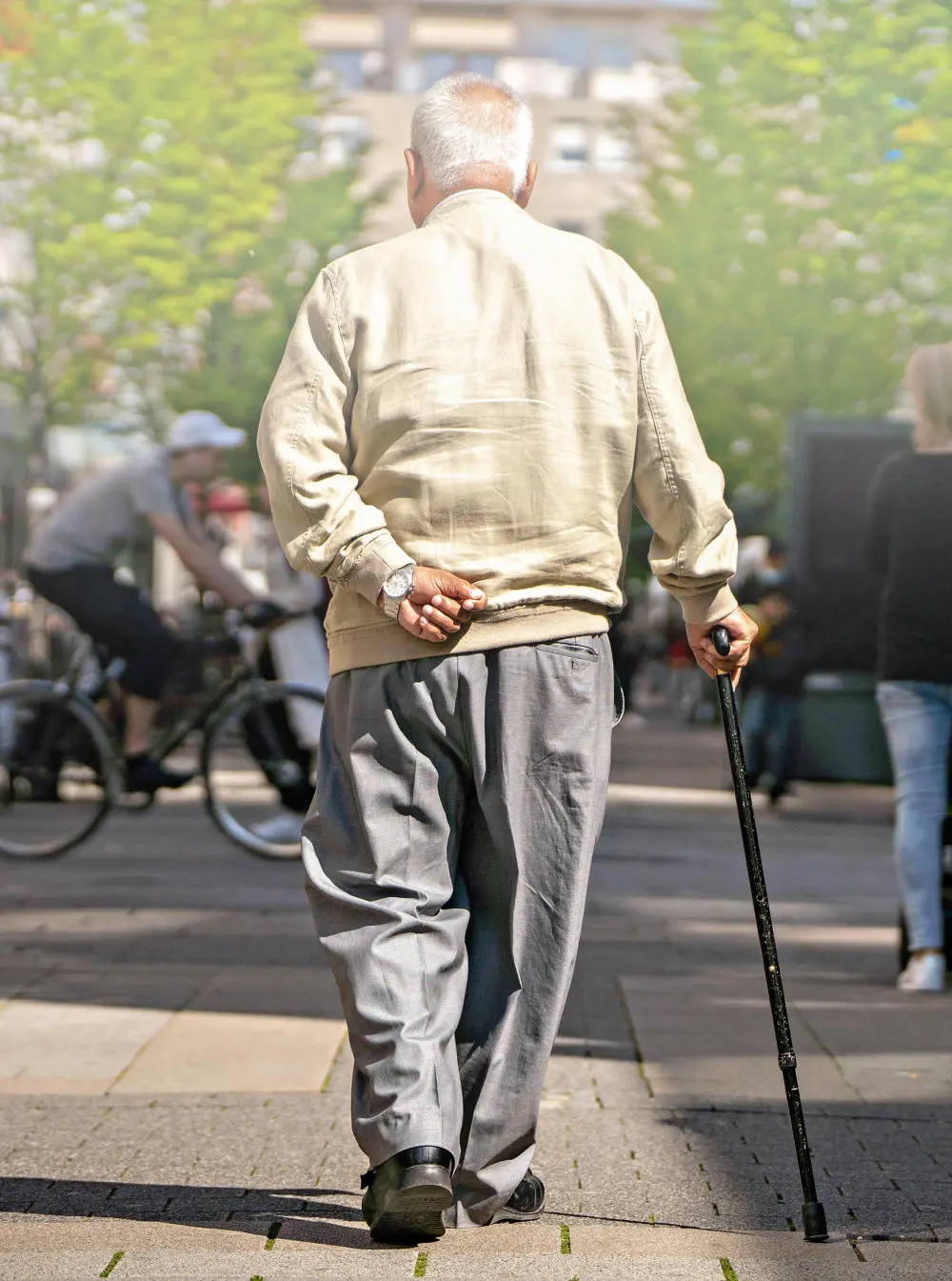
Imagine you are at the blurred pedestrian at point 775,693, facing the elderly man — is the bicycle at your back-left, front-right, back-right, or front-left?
front-right

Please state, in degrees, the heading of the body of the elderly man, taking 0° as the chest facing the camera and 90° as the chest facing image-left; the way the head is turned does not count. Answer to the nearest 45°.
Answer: approximately 180°

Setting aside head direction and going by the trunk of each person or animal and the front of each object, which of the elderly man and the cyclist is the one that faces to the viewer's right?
the cyclist

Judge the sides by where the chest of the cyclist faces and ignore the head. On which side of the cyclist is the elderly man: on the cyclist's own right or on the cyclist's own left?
on the cyclist's own right

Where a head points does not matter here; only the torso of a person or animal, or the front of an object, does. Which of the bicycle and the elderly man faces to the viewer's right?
the bicycle

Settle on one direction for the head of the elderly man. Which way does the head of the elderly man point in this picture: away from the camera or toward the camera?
away from the camera

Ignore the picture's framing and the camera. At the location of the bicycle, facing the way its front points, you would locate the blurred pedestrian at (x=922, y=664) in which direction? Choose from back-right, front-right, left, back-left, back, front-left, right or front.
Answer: front-right

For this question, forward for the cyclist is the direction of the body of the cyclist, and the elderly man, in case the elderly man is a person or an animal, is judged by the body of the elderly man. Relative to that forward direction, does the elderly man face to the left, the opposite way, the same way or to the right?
to the left

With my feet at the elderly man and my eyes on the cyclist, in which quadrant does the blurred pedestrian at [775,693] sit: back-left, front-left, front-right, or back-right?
front-right

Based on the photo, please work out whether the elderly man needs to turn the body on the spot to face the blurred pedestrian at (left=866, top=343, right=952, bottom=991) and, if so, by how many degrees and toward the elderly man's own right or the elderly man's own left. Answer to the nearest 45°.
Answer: approximately 45° to the elderly man's own right

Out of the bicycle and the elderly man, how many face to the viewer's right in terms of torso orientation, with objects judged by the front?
1

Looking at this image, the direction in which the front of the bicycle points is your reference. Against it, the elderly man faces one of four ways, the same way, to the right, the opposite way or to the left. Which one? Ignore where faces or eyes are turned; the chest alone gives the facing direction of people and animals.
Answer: to the left

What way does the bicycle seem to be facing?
to the viewer's right

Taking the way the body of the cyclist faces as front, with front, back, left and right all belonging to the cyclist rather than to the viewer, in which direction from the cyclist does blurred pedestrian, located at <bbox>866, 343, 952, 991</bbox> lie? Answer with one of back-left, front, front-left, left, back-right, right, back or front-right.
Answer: front-right

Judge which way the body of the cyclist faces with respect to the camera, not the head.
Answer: to the viewer's right

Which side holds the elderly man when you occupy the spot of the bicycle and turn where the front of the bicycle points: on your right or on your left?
on your right
